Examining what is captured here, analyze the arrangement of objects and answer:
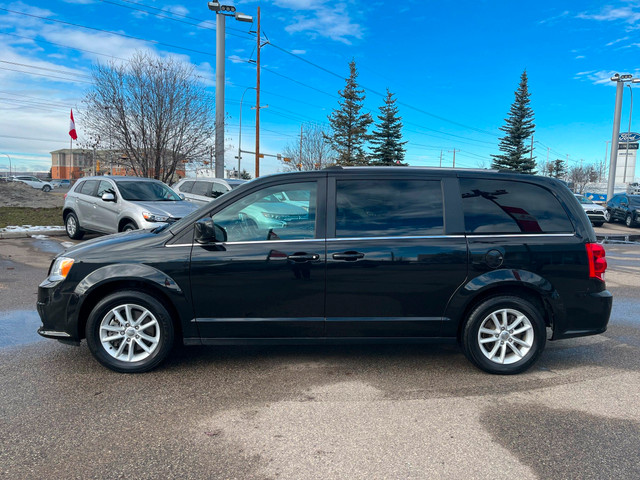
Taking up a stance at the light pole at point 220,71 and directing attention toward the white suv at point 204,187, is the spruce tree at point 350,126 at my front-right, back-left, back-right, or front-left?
back-left

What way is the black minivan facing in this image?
to the viewer's left

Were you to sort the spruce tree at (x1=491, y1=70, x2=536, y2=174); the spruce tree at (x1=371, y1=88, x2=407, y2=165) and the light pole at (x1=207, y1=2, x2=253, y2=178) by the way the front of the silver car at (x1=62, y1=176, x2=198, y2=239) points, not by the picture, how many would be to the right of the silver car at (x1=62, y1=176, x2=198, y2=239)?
0

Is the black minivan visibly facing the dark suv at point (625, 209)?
no

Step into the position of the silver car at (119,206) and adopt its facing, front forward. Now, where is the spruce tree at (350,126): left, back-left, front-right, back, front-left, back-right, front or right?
left

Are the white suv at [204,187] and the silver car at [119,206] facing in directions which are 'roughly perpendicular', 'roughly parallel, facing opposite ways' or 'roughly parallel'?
roughly parallel

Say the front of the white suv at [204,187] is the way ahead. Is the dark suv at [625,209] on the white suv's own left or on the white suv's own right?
on the white suv's own left

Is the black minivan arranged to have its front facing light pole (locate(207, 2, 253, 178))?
no

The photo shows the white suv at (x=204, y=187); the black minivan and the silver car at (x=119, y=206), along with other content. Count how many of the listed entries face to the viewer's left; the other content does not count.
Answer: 1

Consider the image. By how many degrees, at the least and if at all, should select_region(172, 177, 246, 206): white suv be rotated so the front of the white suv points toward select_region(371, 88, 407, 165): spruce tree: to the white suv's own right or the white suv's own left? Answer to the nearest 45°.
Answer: approximately 90° to the white suv's own left

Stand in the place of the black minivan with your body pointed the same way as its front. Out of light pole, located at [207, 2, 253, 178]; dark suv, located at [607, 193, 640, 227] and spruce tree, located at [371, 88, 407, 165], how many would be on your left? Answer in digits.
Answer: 0

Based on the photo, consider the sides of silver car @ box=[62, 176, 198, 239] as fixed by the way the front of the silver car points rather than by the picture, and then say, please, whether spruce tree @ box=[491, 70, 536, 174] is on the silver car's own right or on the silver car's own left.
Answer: on the silver car's own left

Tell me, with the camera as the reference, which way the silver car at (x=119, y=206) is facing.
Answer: facing the viewer and to the right of the viewer

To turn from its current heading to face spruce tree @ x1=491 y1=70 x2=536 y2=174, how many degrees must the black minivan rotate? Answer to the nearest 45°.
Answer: approximately 135° to its right

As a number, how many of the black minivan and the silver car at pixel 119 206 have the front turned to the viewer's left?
1

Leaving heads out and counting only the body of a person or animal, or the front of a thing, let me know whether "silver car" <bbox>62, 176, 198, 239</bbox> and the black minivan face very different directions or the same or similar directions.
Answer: very different directions

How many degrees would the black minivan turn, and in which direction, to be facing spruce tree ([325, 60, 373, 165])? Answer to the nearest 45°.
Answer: approximately 90° to its right
